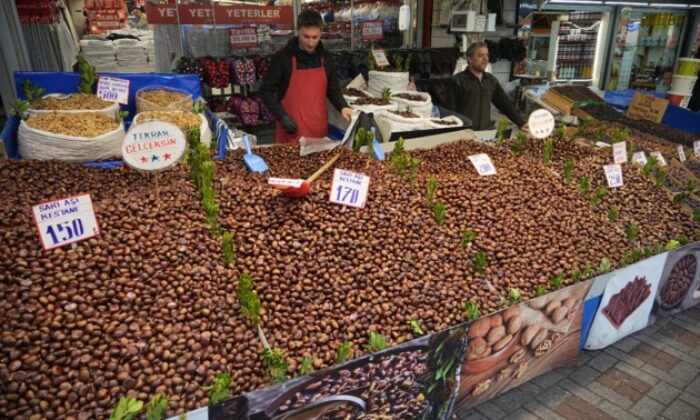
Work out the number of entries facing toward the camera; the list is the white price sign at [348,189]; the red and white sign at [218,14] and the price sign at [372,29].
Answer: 3

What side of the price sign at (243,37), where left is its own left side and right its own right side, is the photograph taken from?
front

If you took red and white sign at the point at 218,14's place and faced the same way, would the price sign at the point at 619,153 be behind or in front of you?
in front

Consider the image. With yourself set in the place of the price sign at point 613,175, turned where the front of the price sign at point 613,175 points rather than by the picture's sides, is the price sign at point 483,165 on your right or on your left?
on your right

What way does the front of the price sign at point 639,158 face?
toward the camera

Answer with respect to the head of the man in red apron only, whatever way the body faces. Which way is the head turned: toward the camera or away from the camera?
toward the camera

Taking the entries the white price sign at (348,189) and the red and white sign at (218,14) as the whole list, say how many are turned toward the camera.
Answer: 2

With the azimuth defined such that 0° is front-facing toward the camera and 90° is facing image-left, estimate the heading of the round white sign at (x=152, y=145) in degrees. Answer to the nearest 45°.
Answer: approximately 0°

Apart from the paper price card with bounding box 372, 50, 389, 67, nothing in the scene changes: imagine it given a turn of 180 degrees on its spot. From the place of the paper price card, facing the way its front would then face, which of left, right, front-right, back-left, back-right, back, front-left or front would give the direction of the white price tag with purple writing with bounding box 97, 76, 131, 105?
back-left

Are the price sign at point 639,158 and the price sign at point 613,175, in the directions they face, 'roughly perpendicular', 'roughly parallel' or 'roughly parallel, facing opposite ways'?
roughly parallel

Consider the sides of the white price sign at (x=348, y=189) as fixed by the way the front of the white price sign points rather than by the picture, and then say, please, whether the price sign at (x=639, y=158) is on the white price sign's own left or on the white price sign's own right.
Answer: on the white price sign's own left

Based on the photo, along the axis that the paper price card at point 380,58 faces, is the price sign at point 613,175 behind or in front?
in front

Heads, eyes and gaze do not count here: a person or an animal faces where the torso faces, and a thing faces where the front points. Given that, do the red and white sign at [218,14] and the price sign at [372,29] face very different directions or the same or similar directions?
same or similar directions
